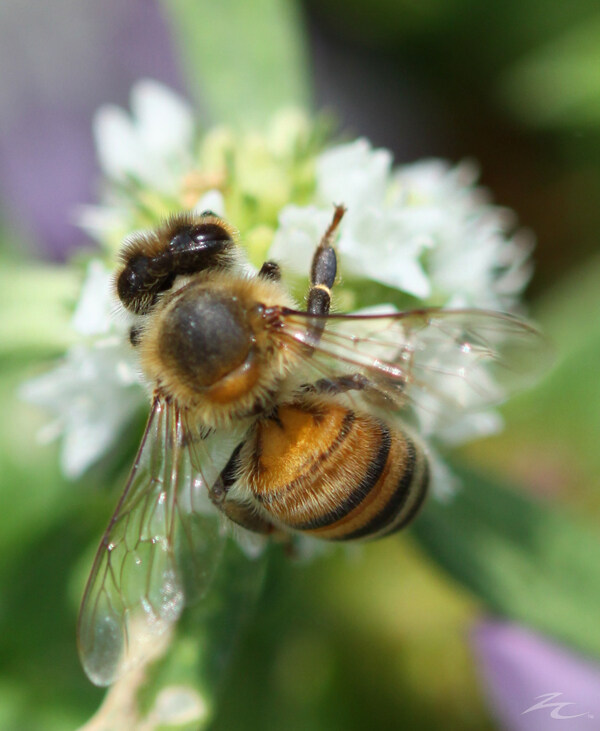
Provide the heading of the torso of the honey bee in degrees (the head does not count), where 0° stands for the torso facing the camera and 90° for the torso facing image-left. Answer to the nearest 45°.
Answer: approximately 135°

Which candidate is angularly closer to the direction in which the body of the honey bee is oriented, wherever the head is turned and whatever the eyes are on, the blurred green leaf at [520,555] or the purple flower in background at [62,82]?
the purple flower in background

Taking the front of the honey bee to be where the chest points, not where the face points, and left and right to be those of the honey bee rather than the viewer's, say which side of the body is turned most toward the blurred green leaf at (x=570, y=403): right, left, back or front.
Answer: right
